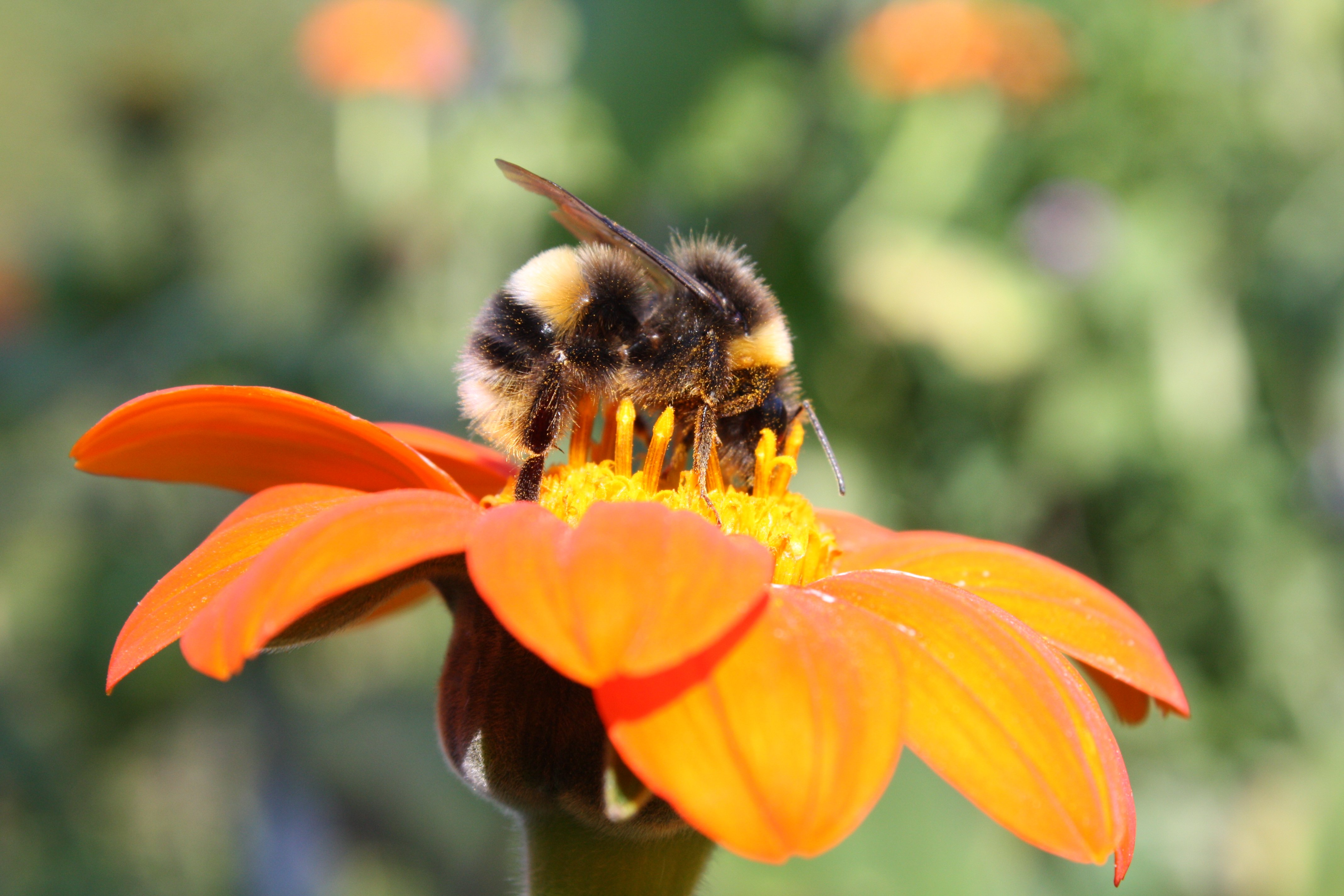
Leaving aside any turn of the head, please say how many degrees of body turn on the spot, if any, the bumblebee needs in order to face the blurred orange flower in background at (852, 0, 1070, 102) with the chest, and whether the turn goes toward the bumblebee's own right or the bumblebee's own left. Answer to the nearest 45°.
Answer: approximately 90° to the bumblebee's own left

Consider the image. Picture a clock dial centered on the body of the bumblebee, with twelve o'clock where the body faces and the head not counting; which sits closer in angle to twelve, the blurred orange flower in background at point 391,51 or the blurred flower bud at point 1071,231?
the blurred flower bud

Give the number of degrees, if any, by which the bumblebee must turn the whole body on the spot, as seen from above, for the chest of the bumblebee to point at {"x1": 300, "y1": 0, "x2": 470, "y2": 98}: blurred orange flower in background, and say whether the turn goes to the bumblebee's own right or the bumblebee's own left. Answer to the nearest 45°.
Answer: approximately 90° to the bumblebee's own left

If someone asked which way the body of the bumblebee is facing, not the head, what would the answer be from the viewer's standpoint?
to the viewer's right
